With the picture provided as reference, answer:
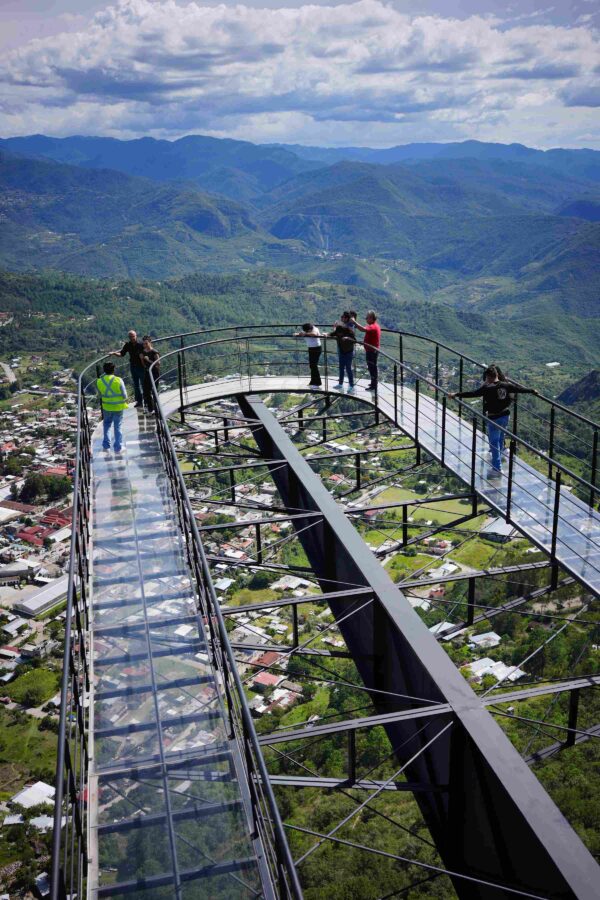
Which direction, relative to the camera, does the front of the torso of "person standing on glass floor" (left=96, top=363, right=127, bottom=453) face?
away from the camera

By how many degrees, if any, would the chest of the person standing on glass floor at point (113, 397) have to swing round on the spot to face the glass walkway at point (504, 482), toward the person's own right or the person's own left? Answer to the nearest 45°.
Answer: approximately 135° to the person's own right

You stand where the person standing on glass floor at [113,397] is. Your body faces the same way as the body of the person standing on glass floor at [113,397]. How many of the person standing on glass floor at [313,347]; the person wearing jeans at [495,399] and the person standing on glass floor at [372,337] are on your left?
0

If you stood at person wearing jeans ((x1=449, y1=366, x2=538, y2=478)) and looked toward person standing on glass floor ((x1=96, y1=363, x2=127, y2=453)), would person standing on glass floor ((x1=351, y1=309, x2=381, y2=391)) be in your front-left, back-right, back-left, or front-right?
front-right

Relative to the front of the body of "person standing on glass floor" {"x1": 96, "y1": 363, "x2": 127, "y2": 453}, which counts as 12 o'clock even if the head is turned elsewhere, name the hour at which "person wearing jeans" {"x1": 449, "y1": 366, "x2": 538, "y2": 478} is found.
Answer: The person wearing jeans is roughly at 4 o'clock from the person standing on glass floor.

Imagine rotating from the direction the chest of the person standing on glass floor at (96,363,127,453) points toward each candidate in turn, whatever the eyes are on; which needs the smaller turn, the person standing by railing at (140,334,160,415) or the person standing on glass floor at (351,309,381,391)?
the person standing by railing

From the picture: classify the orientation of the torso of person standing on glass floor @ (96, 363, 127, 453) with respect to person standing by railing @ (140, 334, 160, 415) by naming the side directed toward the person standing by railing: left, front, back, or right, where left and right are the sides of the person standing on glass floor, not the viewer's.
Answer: front

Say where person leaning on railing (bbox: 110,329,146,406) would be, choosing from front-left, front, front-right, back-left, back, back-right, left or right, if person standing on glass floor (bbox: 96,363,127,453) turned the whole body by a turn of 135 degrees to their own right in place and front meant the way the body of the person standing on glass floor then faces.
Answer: back-left
